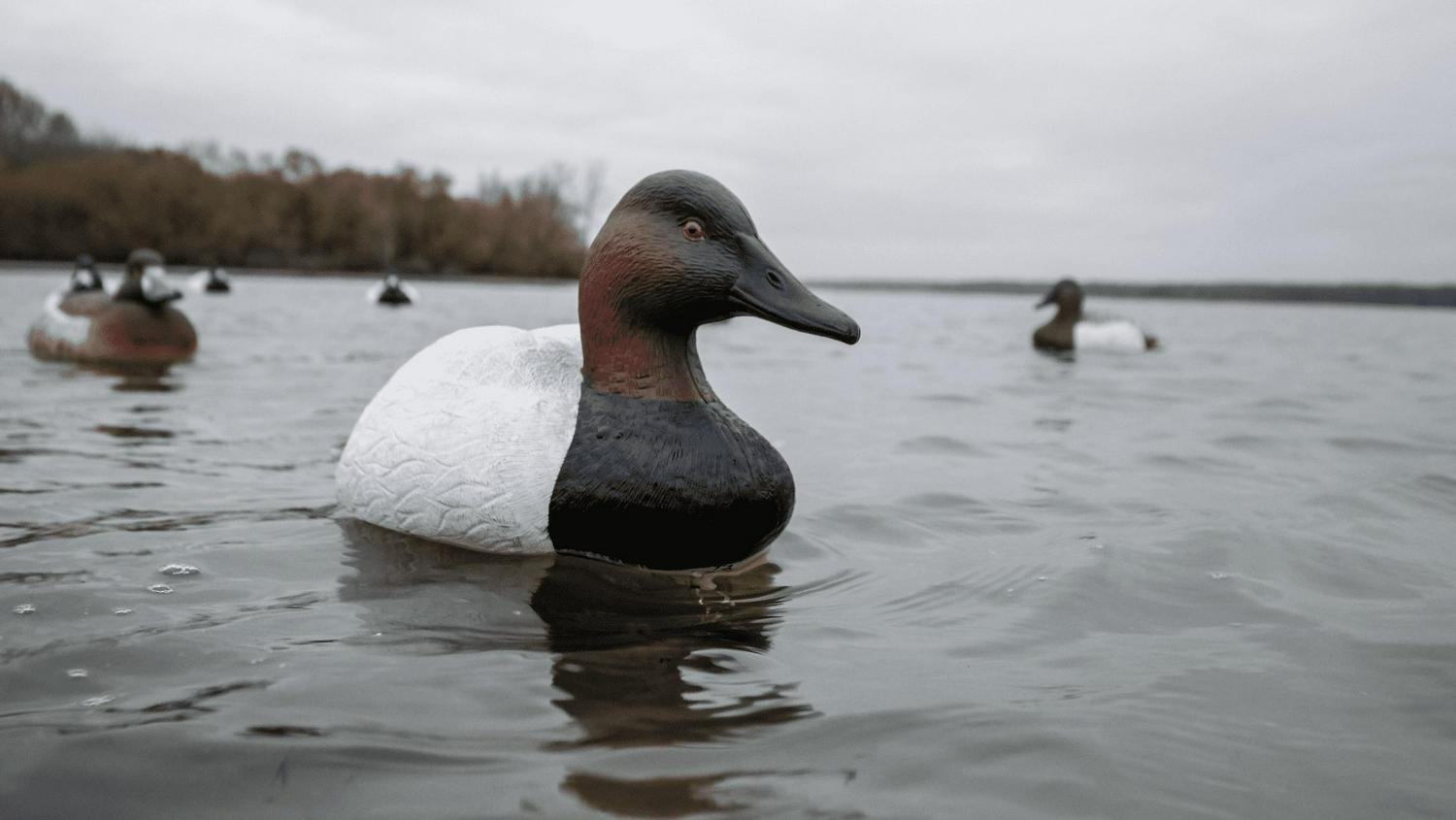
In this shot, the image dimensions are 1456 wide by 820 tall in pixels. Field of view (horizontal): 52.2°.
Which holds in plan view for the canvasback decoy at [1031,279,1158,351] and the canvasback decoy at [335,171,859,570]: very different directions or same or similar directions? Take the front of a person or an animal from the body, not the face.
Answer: very different directions

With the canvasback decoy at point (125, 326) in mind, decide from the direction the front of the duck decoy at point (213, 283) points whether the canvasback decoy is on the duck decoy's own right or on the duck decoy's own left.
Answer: on the duck decoy's own right

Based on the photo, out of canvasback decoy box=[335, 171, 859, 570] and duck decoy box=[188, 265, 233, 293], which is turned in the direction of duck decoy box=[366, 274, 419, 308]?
duck decoy box=[188, 265, 233, 293]

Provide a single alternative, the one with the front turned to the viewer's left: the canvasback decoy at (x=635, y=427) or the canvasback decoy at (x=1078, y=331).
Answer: the canvasback decoy at (x=1078, y=331)

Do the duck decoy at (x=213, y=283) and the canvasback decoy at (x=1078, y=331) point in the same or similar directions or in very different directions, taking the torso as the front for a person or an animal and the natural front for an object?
very different directions

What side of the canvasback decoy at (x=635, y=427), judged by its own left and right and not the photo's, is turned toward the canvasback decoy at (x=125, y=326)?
back

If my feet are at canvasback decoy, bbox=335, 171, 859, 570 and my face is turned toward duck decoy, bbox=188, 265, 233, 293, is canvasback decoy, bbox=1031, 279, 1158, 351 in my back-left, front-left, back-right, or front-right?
front-right

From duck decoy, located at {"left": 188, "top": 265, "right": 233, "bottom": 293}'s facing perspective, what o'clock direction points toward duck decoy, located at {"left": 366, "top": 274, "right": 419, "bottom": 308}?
duck decoy, located at {"left": 366, "top": 274, "right": 419, "bottom": 308} is roughly at 12 o'clock from duck decoy, located at {"left": 188, "top": 265, "right": 233, "bottom": 293}.

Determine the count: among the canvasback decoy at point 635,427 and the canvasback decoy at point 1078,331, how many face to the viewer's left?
1

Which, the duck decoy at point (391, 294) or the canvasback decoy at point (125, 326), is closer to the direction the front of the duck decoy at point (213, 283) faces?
the duck decoy

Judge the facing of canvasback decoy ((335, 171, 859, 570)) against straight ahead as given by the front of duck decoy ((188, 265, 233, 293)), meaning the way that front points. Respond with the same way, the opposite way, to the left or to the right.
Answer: the same way

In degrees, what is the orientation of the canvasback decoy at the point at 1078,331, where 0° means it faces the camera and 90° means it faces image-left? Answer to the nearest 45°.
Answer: approximately 90°

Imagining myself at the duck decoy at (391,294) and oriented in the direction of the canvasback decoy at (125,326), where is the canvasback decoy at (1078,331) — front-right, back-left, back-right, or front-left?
front-left

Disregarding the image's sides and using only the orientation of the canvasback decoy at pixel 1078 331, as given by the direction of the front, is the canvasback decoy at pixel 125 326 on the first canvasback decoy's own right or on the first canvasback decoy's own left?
on the first canvasback decoy's own left
